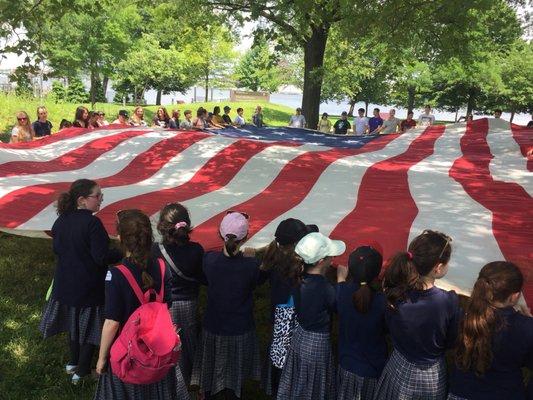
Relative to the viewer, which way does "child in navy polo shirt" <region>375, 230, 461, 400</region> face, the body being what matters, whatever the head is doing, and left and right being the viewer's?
facing away from the viewer and to the right of the viewer

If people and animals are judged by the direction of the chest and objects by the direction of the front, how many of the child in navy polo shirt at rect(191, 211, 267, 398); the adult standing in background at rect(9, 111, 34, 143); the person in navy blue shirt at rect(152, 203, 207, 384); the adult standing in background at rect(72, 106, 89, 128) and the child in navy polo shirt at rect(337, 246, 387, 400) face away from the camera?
3

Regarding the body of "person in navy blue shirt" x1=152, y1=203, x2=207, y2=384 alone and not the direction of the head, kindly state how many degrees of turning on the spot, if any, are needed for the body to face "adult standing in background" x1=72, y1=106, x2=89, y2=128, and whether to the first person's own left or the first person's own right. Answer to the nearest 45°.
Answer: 0° — they already face them

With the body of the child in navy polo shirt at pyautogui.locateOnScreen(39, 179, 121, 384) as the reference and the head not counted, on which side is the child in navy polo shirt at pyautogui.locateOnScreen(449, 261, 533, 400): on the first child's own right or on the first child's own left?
on the first child's own right

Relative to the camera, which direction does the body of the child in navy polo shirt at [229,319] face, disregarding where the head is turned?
away from the camera

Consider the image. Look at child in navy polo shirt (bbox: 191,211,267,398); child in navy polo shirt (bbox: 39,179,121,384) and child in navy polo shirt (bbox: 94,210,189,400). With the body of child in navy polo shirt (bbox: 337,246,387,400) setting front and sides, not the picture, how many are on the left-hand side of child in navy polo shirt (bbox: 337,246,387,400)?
3

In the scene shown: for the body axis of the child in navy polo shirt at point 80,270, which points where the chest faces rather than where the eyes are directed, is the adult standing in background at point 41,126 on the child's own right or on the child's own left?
on the child's own left

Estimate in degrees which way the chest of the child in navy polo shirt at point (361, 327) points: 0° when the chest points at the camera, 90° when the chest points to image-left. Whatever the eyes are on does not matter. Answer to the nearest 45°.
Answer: approximately 180°

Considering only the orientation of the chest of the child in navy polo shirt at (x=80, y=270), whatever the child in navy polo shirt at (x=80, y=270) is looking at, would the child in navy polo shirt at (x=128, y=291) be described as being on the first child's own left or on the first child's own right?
on the first child's own right

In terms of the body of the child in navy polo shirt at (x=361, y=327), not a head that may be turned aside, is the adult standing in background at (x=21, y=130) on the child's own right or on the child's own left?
on the child's own left

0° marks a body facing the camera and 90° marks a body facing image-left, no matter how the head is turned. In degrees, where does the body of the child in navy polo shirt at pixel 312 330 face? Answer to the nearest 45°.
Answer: approximately 225°

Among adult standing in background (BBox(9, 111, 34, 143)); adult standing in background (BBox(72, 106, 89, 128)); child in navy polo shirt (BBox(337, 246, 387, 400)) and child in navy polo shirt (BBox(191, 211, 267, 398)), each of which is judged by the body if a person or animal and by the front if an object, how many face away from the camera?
2

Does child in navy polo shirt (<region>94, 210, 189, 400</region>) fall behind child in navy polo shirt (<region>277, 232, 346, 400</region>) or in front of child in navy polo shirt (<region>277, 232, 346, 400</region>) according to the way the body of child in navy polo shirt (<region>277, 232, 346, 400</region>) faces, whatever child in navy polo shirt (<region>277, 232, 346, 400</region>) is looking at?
behind

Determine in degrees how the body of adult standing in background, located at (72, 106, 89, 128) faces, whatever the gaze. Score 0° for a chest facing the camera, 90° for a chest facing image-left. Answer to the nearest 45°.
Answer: approximately 315°

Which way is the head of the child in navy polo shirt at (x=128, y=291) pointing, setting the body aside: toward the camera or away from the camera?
away from the camera

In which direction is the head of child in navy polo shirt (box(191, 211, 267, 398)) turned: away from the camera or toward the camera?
away from the camera
